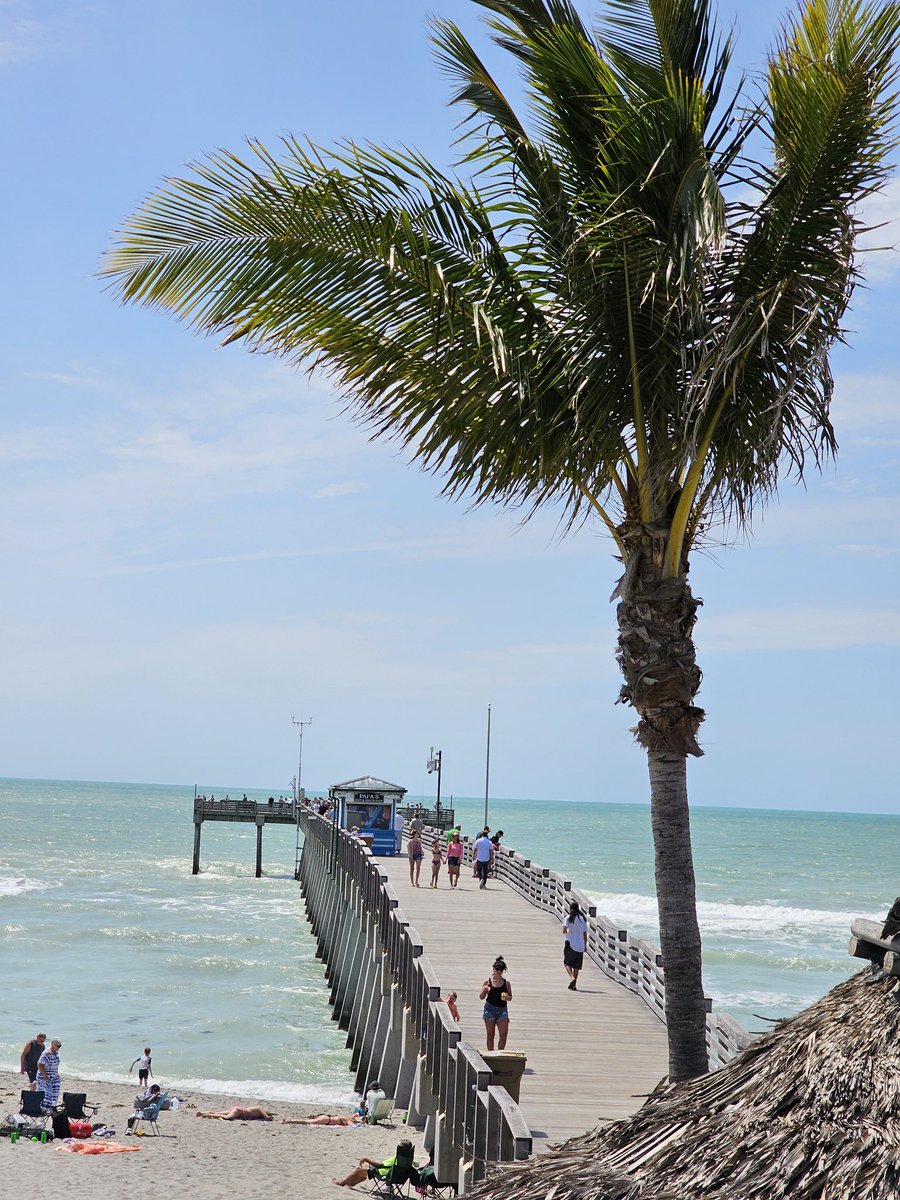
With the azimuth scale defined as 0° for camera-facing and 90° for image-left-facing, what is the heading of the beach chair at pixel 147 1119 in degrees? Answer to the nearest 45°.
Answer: approximately 90°

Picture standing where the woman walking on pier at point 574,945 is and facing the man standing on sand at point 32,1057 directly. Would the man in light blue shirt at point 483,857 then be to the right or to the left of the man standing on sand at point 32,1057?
right

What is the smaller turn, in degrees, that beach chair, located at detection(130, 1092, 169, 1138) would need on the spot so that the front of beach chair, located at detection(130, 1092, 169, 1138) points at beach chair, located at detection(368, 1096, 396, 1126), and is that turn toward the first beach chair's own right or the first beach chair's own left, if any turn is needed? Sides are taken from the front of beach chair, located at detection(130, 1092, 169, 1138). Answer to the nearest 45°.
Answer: approximately 180°

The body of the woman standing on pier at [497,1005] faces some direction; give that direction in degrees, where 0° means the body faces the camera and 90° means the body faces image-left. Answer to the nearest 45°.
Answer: approximately 0°

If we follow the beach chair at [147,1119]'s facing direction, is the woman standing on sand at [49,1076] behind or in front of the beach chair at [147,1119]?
in front

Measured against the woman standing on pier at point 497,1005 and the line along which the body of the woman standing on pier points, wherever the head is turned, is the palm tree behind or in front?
in front
